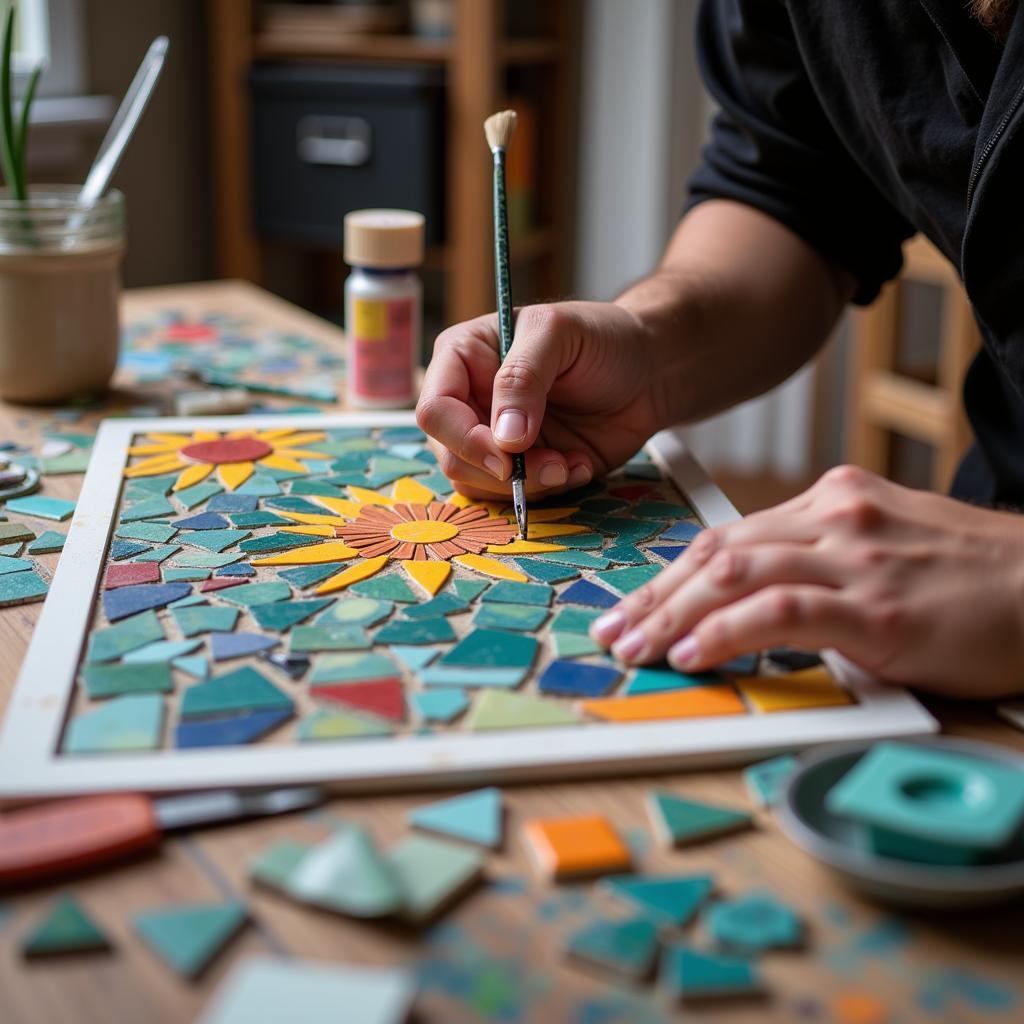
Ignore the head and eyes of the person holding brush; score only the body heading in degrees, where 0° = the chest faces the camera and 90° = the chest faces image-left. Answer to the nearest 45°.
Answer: approximately 45°

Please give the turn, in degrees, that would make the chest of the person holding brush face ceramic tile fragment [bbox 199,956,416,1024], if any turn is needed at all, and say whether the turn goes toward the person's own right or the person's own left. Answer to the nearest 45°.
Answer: approximately 45° to the person's own left

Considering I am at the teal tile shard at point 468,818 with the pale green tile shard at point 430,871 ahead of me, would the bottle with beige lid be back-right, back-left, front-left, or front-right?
back-right

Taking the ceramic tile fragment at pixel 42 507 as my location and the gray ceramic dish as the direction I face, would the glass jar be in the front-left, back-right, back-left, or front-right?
back-left

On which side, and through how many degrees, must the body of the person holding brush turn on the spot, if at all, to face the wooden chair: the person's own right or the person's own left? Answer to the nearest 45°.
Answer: approximately 135° to the person's own right
